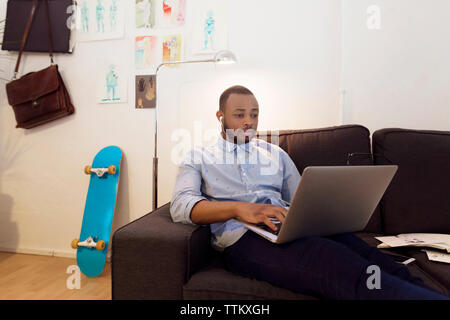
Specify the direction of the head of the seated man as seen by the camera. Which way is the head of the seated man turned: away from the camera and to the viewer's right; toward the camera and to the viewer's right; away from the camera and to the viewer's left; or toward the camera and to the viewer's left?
toward the camera and to the viewer's right

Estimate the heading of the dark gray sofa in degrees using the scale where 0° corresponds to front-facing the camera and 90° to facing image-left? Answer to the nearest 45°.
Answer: approximately 0°

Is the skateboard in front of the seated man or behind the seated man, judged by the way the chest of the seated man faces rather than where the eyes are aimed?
behind

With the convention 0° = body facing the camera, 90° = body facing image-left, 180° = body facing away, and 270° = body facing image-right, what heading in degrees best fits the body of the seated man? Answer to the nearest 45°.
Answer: approximately 315°

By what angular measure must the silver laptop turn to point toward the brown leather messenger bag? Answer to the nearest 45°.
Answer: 0° — it already faces it

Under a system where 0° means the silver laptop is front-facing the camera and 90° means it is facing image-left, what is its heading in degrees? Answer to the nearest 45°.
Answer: approximately 135°
